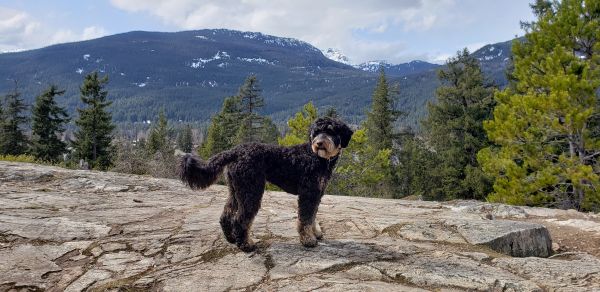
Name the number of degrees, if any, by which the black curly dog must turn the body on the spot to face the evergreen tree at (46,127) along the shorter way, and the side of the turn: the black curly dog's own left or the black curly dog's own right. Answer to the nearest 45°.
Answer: approximately 135° to the black curly dog's own left

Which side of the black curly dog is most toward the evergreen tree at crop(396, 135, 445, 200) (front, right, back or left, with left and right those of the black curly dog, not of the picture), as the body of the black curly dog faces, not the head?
left

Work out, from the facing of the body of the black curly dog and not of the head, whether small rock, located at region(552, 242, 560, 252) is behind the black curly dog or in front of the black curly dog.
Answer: in front

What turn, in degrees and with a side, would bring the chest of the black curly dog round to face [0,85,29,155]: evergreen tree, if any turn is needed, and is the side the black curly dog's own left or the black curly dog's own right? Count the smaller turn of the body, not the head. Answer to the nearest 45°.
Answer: approximately 135° to the black curly dog's own left

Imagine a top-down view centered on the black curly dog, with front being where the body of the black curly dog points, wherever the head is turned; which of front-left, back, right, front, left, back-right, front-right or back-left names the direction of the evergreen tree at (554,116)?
front-left

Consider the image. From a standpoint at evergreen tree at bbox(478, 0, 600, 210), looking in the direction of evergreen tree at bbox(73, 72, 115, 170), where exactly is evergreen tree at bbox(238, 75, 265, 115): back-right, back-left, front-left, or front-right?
front-right

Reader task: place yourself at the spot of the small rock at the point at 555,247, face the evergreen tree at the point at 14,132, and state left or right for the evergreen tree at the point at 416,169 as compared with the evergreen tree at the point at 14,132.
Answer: right

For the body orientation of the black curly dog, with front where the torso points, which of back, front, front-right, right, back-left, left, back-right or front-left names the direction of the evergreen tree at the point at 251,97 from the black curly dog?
left

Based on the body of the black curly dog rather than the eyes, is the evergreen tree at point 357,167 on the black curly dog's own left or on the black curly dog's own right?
on the black curly dog's own left

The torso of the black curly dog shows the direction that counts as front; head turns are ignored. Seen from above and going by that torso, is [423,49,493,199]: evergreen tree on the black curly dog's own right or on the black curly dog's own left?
on the black curly dog's own left

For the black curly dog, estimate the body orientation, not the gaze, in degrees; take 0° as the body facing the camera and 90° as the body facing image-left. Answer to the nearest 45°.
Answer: approximately 270°
